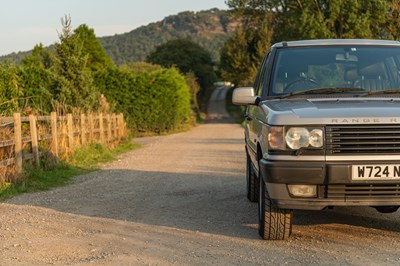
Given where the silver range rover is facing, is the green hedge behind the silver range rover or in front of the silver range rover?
behind

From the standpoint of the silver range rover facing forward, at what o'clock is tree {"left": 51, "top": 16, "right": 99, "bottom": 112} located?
The tree is roughly at 5 o'clock from the silver range rover.

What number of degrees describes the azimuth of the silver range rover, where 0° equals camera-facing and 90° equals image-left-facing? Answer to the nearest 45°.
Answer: approximately 0°

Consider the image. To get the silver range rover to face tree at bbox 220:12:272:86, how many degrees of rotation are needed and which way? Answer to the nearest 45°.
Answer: approximately 180°

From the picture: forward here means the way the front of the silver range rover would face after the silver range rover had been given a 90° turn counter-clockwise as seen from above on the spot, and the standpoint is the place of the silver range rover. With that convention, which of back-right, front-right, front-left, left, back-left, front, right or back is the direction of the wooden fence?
back-left
